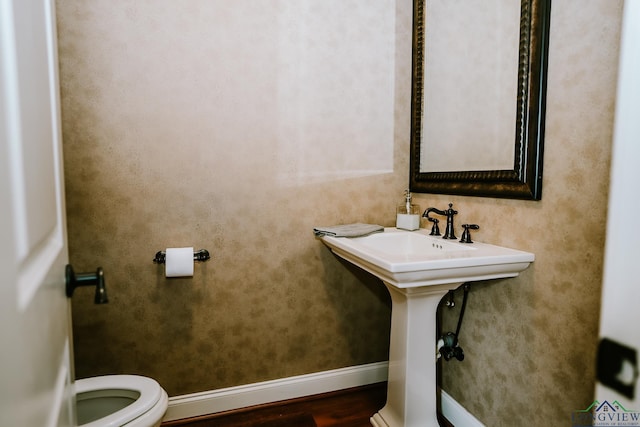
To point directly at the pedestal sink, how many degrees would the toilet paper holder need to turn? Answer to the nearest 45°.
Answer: approximately 45° to its left

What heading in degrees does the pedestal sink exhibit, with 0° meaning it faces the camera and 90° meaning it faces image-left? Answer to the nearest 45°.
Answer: approximately 45°

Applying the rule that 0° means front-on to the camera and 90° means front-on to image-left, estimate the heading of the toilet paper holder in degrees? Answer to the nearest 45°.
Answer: approximately 0°

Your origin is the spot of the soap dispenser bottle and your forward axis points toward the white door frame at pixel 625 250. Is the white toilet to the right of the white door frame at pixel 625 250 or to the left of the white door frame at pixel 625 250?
right

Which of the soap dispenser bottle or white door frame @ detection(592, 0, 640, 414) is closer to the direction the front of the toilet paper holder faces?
the white door frame

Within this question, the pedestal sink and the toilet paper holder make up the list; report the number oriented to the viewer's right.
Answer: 0

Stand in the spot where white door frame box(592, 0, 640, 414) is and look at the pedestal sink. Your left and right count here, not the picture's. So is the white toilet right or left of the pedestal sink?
left

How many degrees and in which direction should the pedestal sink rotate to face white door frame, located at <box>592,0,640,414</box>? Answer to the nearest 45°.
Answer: approximately 45° to its left

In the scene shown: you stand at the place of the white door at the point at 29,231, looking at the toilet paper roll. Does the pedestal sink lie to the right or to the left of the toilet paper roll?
right

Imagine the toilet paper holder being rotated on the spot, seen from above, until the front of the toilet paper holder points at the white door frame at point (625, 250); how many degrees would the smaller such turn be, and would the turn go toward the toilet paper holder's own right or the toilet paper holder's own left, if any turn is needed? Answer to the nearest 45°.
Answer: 0° — it already faces it
